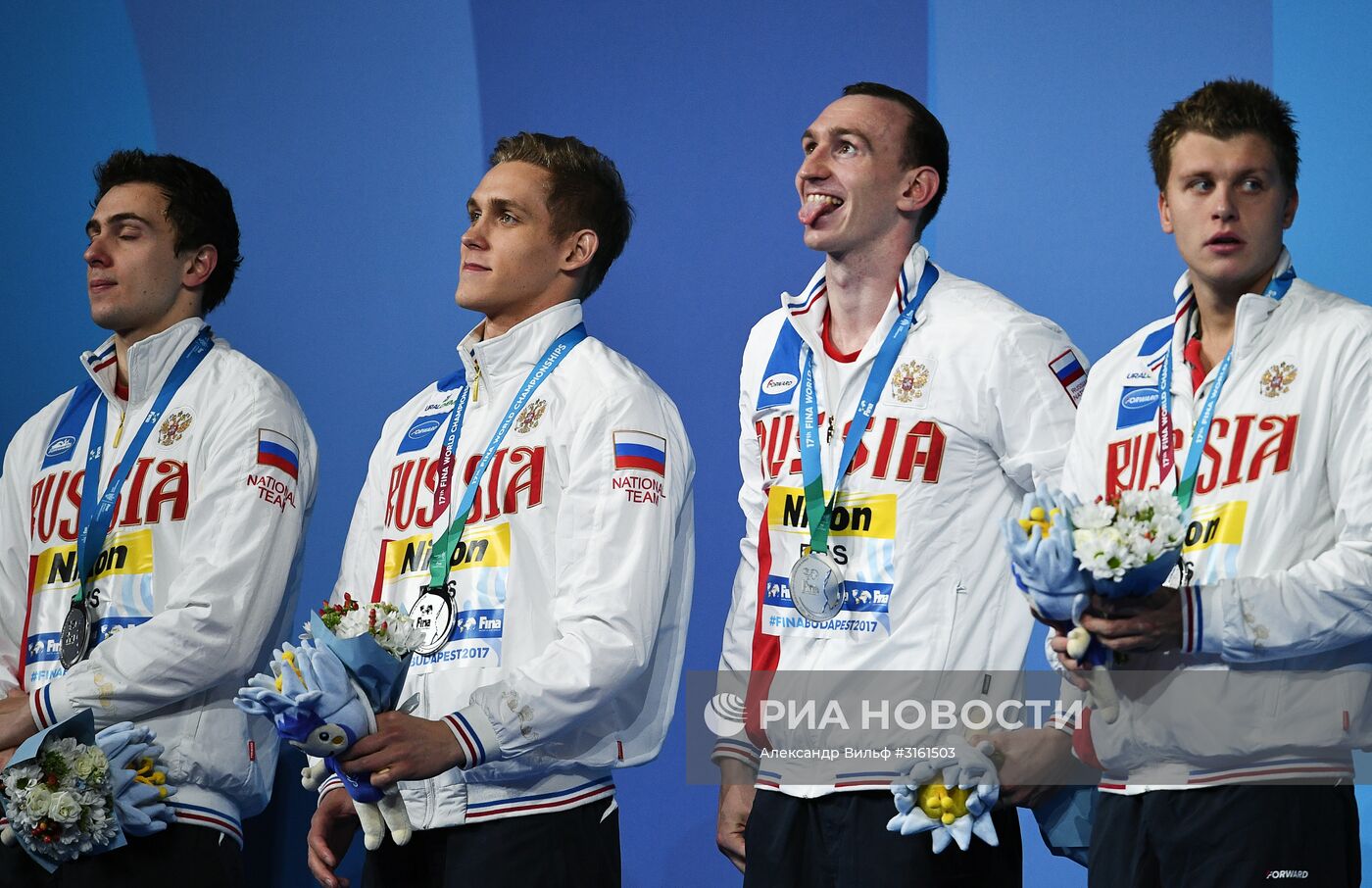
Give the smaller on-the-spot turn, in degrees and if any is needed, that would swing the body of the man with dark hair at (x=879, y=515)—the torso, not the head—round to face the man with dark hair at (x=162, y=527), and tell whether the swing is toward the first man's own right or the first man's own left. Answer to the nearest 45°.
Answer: approximately 45° to the first man's own right

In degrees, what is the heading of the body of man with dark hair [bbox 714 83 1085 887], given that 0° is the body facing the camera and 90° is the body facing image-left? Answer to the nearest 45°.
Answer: approximately 45°

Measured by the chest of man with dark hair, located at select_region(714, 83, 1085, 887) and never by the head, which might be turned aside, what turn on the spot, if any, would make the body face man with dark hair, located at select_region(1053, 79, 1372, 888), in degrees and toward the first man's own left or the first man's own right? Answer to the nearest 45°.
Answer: approximately 90° to the first man's own left

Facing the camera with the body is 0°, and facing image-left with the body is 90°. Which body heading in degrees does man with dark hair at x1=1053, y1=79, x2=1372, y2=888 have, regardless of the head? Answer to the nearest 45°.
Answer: approximately 45°

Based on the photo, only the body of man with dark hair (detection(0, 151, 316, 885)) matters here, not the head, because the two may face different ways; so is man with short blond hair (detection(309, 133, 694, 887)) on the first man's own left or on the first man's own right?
on the first man's own left

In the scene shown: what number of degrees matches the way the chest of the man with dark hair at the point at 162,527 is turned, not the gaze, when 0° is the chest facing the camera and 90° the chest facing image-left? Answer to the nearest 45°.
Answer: approximately 45°

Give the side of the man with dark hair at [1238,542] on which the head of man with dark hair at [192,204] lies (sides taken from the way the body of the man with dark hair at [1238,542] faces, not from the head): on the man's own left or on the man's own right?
on the man's own right

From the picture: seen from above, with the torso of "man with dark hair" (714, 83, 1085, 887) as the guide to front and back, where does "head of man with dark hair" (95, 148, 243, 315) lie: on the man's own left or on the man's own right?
on the man's own right

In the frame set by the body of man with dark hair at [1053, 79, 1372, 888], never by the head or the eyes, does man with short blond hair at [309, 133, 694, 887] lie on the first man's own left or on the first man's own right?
on the first man's own right

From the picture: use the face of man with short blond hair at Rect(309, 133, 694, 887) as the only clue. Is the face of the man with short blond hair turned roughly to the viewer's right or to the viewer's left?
to the viewer's left

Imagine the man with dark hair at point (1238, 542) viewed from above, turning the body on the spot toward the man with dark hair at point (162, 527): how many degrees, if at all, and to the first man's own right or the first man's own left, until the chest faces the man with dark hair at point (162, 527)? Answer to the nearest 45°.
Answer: approximately 45° to the first man's own right
